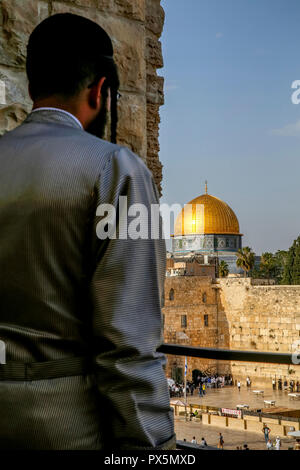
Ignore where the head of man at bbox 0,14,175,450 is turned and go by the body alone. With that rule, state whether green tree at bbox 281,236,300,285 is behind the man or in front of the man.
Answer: in front

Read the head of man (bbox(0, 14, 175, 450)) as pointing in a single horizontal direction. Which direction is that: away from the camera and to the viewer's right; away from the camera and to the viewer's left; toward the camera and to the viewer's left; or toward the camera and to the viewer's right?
away from the camera and to the viewer's right

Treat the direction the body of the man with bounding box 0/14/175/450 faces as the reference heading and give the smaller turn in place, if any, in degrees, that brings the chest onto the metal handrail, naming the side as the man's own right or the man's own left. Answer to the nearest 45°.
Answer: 0° — they already face it

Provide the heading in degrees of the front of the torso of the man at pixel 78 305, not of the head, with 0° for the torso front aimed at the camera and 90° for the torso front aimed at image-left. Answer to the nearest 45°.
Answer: approximately 225°

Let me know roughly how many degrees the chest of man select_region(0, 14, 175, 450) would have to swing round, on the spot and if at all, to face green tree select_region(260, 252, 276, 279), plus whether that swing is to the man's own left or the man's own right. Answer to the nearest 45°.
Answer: approximately 45° to the man's own left

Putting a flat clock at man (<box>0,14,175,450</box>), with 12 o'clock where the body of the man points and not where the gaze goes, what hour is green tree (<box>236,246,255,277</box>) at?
The green tree is roughly at 11 o'clock from the man.
